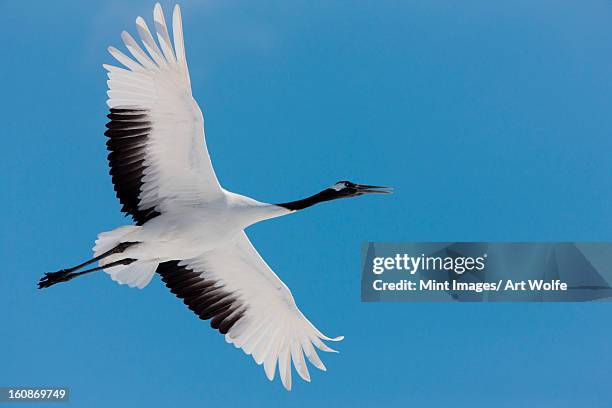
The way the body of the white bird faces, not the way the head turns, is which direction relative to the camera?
to the viewer's right
